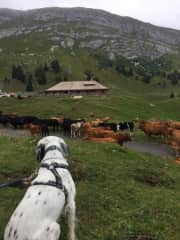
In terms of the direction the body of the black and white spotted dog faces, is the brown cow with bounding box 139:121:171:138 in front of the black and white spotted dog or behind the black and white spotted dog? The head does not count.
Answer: in front

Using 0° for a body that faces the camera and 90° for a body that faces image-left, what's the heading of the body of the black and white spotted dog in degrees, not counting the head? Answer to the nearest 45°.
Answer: approximately 225°
